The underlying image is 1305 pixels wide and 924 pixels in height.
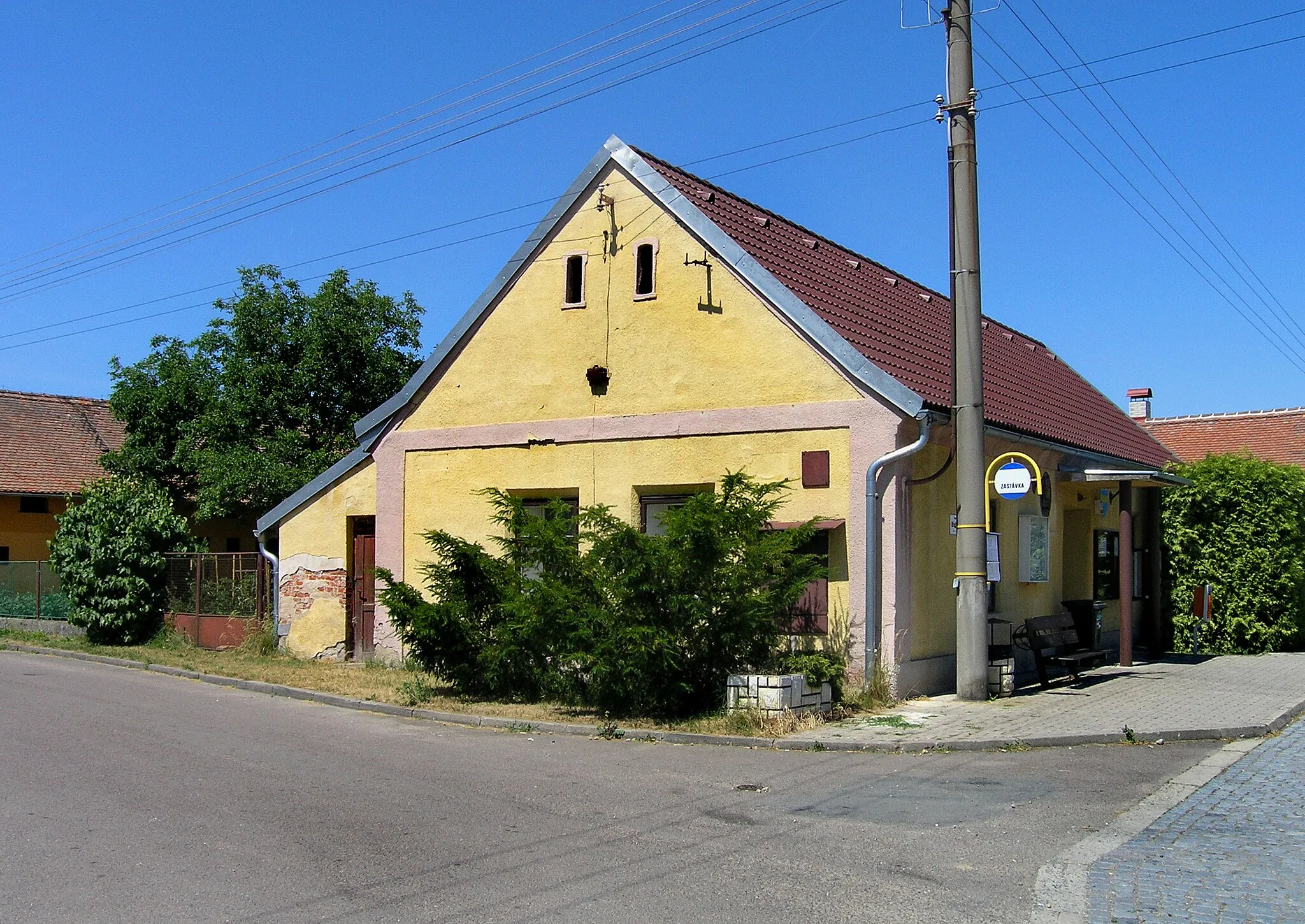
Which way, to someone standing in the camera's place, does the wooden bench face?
facing the viewer and to the right of the viewer

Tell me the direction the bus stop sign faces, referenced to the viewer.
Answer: facing the viewer

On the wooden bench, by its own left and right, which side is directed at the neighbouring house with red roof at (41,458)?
back

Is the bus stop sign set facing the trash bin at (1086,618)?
no

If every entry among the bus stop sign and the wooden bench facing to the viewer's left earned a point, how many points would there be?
0

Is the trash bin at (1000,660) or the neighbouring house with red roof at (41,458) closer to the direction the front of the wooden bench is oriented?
the trash bin

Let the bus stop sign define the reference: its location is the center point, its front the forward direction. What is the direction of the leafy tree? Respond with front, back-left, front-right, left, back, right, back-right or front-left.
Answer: back-right

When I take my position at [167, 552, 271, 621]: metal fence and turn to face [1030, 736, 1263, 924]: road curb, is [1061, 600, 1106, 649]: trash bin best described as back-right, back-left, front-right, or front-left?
front-left

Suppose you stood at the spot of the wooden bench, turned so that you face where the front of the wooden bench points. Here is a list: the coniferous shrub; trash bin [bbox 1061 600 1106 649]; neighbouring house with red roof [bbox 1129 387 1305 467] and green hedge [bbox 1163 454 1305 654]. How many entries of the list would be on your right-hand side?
1

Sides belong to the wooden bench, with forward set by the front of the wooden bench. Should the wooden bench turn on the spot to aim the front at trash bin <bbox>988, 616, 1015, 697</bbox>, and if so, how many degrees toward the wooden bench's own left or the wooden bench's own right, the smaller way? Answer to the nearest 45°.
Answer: approximately 90° to the wooden bench's own right

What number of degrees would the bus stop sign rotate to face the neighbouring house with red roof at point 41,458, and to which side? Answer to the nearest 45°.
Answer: approximately 135° to its right

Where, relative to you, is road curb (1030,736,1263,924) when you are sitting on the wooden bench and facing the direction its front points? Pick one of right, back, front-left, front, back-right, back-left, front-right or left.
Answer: front-right

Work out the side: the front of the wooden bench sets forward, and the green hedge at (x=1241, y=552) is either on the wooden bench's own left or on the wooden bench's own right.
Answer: on the wooden bench's own left

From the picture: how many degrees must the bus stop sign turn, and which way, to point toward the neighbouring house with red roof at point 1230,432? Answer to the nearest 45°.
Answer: approximately 180°

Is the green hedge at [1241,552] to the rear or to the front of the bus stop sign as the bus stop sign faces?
to the rear

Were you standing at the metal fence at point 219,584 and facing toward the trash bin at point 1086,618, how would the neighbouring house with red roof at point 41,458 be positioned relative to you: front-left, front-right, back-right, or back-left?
back-left
